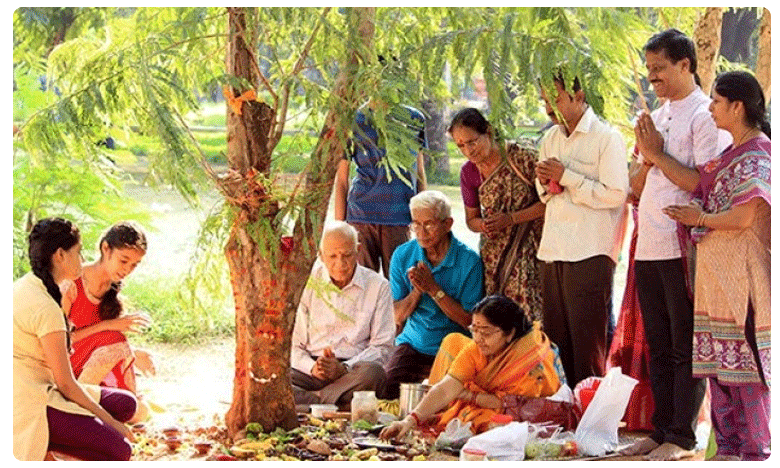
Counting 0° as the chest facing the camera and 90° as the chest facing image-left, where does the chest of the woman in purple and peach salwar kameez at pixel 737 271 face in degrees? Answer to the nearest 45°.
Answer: approximately 90°

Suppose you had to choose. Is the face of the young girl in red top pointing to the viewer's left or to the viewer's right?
to the viewer's right

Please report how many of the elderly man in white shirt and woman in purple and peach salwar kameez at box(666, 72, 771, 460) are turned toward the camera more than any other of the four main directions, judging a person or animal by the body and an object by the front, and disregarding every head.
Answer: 1

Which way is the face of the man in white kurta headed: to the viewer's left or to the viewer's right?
to the viewer's left

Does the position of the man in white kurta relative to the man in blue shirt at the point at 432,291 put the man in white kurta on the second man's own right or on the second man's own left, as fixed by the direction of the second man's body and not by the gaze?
on the second man's own left

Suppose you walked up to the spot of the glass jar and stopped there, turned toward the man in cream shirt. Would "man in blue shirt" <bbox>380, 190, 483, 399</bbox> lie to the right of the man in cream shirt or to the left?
left
